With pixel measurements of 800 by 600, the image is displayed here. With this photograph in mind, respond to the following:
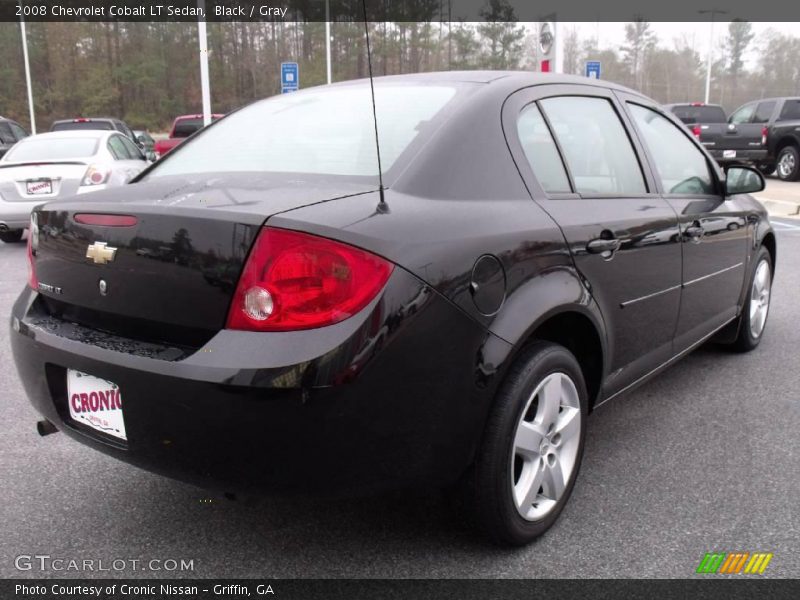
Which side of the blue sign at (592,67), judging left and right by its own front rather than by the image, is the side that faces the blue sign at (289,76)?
right

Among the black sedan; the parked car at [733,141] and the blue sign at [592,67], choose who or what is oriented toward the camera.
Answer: the blue sign

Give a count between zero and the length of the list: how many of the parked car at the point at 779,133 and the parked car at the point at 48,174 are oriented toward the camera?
0

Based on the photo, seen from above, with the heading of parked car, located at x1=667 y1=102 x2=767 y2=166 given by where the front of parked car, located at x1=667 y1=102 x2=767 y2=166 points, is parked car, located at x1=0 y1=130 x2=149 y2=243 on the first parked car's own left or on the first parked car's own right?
on the first parked car's own left

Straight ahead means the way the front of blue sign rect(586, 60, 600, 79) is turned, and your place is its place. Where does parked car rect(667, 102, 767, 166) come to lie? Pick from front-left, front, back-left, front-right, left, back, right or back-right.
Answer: left

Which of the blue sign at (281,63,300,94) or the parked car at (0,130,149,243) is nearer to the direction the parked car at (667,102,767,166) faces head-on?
the blue sign

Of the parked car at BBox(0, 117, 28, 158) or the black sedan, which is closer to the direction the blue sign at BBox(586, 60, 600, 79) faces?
the black sedan

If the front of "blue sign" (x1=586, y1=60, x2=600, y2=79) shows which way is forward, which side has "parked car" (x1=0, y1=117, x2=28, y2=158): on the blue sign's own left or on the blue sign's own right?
on the blue sign's own right

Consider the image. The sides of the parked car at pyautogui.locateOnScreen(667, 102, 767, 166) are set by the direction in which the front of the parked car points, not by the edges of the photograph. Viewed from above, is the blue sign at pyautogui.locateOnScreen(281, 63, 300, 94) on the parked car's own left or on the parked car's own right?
on the parked car's own left

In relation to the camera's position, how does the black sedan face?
facing away from the viewer and to the right of the viewer

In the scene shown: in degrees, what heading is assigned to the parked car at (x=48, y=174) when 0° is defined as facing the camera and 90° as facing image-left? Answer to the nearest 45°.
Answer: approximately 225°

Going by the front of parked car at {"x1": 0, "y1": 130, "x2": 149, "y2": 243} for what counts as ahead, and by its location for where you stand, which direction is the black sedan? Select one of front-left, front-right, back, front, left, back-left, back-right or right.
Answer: back-right
